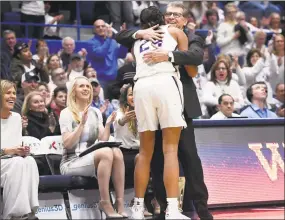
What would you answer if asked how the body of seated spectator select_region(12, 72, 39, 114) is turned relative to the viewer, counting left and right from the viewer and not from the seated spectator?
facing the viewer and to the right of the viewer

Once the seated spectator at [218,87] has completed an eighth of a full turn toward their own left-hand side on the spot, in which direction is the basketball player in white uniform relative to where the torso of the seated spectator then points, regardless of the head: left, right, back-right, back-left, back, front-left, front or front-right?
front-right

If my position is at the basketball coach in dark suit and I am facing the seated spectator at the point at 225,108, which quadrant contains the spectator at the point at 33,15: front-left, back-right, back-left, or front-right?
front-left

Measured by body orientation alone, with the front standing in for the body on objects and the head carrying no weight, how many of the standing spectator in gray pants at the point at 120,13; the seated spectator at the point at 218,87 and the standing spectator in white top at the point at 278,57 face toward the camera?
3

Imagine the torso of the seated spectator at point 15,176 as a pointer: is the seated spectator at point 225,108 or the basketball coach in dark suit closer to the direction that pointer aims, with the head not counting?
the basketball coach in dark suit

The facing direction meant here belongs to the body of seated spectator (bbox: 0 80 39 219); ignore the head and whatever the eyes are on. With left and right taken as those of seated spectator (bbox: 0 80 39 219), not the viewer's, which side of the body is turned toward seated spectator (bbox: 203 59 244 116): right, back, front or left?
left

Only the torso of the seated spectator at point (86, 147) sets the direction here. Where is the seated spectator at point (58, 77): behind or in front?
behind

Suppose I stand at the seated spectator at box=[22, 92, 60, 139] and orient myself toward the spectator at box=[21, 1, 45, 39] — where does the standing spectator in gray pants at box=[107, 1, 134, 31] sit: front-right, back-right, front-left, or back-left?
front-right

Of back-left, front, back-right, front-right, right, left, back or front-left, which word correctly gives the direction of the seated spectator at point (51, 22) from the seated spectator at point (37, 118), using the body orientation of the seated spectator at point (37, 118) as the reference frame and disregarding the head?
back-left

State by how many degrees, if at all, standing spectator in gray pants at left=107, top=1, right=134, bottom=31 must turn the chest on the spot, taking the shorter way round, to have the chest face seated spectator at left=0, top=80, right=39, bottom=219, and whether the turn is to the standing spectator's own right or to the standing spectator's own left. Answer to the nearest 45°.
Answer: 0° — they already face them

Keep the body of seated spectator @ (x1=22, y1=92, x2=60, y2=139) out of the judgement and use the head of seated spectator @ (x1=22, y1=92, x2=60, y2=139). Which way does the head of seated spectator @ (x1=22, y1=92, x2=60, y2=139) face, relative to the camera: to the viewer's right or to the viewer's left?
to the viewer's right

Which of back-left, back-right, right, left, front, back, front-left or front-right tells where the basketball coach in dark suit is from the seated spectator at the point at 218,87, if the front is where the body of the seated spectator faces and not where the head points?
front
